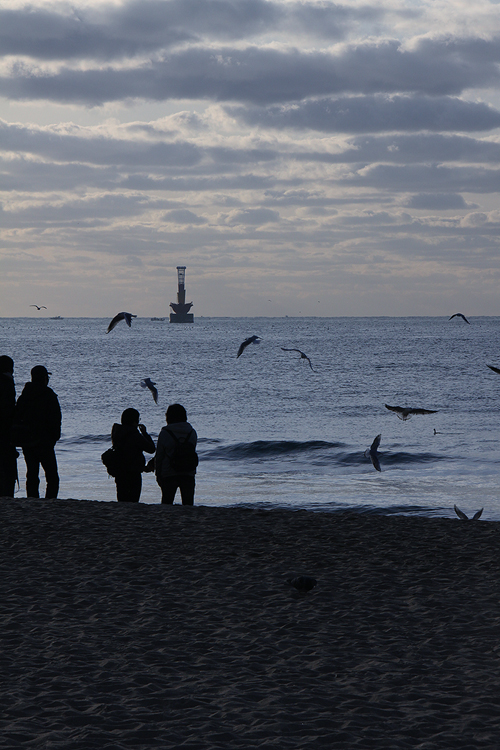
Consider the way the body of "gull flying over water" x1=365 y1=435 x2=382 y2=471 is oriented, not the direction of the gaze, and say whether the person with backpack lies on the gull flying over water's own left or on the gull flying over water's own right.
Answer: on the gull flying over water's own left

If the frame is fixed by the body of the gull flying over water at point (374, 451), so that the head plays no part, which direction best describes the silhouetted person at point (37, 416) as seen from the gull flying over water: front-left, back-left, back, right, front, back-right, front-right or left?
front-left

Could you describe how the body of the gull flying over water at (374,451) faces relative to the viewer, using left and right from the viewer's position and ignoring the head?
facing to the left of the viewer

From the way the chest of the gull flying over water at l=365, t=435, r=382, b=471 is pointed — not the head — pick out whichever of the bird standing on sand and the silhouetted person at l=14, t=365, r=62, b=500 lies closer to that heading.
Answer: the silhouetted person

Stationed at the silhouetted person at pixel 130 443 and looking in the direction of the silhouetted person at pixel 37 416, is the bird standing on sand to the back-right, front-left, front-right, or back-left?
back-left

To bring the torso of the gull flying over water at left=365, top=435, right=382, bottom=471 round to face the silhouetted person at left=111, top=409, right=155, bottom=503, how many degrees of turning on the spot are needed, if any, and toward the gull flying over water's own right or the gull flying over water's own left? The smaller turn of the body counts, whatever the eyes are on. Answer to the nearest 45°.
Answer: approximately 45° to the gull flying over water's own left

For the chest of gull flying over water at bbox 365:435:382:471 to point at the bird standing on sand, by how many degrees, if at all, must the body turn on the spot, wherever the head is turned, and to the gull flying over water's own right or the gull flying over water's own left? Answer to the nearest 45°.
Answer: approximately 90° to the gull flying over water's own left

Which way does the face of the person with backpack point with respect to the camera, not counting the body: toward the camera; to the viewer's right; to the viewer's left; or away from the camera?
away from the camera
